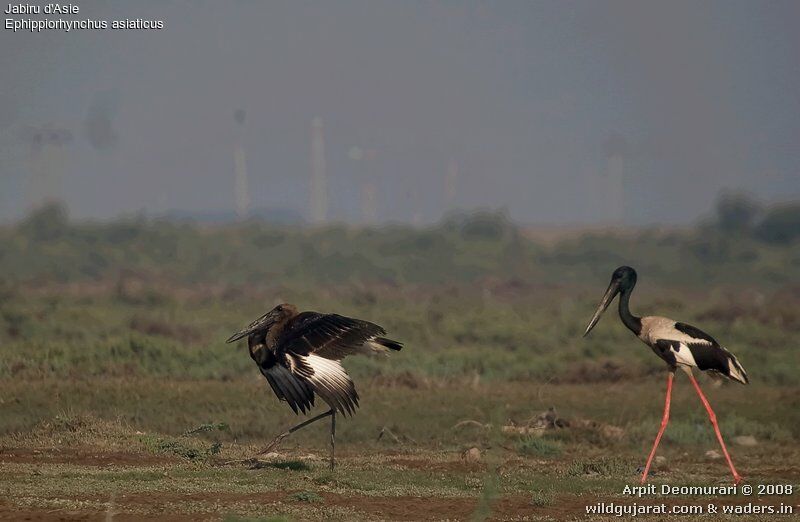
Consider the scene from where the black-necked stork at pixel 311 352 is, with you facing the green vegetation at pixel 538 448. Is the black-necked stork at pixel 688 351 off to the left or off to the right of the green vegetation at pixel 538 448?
right

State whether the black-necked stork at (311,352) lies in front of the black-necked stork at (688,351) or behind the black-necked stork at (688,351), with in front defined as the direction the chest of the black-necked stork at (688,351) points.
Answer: in front

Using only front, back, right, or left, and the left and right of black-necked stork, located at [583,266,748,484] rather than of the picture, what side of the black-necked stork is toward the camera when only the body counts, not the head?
left

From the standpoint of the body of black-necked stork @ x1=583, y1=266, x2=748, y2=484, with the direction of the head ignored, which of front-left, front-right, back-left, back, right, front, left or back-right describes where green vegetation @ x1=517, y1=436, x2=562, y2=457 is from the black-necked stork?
front-right
